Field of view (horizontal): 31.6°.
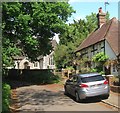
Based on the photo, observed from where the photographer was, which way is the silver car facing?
facing away from the viewer and to the left of the viewer

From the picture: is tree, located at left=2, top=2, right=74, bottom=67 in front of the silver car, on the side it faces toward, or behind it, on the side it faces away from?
in front
